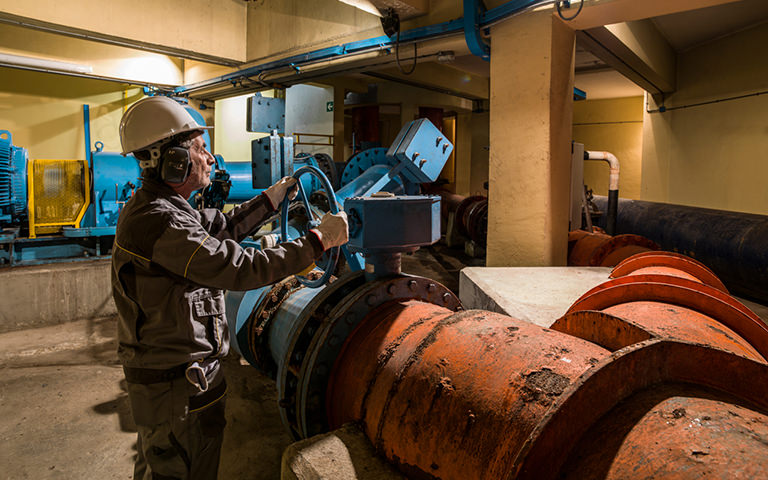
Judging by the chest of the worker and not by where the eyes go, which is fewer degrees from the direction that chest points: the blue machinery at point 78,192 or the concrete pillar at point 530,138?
the concrete pillar

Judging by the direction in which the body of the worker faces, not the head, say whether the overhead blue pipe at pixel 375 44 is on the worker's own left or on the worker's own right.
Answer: on the worker's own left

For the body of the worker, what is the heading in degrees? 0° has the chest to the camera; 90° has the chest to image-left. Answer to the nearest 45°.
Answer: approximately 270°

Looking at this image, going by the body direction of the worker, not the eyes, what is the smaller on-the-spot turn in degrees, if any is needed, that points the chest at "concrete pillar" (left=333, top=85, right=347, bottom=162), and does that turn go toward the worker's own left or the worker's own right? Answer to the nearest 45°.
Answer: approximately 90° to the worker's own left

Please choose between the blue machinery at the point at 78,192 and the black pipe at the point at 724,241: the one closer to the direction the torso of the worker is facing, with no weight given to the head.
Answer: the black pipe

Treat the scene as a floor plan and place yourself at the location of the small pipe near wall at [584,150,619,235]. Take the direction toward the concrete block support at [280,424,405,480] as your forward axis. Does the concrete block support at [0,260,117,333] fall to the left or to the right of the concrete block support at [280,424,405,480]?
right

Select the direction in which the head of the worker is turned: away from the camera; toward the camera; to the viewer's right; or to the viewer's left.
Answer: to the viewer's right

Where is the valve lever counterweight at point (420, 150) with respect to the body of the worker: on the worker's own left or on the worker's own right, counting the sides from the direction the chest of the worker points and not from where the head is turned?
on the worker's own left

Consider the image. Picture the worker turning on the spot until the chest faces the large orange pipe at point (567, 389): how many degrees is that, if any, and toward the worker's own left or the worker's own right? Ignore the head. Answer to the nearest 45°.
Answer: approximately 45° to the worker's own right
